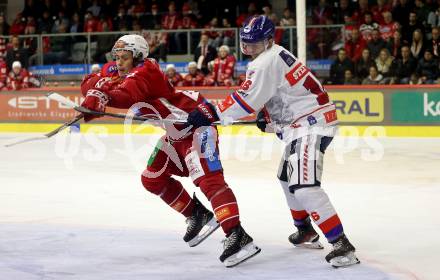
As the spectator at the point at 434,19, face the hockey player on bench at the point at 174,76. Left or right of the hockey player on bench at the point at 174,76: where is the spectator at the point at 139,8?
right

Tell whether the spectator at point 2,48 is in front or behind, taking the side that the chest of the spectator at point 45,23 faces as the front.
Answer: in front

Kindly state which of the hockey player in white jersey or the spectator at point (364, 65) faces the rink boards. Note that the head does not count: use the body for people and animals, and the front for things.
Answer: the spectator

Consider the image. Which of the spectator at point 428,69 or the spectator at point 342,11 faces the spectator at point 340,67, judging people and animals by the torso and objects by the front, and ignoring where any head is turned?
the spectator at point 342,11

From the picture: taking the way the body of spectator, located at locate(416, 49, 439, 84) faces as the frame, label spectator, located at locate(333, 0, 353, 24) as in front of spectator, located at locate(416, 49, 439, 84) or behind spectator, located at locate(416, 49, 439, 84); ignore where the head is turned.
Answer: behind

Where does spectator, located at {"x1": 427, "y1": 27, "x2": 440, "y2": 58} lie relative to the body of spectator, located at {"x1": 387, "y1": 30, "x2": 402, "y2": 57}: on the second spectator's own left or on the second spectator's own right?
on the second spectator's own left

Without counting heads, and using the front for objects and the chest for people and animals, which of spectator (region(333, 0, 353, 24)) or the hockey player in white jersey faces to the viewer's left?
the hockey player in white jersey

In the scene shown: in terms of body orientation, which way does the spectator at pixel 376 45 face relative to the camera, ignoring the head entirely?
toward the camera

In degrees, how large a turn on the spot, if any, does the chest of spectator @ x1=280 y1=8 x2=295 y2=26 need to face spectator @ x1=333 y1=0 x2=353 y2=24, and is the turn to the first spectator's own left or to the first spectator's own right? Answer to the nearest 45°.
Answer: approximately 90° to the first spectator's own left

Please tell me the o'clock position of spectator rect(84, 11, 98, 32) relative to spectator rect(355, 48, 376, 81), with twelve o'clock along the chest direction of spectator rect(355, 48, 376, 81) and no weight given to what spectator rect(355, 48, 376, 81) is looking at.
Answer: spectator rect(84, 11, 98, 32) is roughly at 4 o'clock from spectator rect(355, 48, 376, 81).

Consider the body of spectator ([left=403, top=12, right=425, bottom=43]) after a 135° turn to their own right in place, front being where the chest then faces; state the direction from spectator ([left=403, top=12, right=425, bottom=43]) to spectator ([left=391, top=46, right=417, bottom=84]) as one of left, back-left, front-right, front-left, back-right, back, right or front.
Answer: back-left

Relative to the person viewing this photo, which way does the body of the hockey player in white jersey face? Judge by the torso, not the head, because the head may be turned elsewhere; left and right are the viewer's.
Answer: facing to the left of the viewer

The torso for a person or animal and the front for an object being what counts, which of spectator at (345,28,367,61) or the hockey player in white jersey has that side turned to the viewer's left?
the hockey player in white jersey

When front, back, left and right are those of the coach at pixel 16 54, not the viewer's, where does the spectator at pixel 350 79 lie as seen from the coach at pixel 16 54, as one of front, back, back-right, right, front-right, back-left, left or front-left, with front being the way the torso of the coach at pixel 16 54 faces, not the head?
front-left

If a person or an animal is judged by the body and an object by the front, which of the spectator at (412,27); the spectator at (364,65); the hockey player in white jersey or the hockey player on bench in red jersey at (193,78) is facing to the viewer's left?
the hockey player in white jersey

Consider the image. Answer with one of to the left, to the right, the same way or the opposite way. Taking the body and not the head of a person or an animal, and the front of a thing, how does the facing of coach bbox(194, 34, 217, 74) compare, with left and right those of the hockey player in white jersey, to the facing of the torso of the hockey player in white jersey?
to the left

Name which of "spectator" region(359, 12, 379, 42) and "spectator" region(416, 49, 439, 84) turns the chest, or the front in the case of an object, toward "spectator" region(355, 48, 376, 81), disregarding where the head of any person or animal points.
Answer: "spectator" region(359, 12, 379, 42)

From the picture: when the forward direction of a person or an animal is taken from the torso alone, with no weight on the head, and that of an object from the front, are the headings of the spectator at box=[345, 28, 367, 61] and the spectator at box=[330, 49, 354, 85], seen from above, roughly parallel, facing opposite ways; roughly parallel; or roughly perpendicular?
roughly parallel

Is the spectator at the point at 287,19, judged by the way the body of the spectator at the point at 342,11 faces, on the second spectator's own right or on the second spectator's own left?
on the second spectator's own right

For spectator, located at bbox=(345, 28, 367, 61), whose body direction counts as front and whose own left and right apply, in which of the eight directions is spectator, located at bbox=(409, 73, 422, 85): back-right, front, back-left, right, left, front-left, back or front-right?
front-left

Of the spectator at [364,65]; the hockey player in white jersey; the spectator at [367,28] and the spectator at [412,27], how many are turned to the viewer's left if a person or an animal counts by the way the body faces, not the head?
1

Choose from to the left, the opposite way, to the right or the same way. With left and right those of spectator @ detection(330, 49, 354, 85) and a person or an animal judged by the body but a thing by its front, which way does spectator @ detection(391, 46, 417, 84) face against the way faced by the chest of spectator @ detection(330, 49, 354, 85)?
the same way

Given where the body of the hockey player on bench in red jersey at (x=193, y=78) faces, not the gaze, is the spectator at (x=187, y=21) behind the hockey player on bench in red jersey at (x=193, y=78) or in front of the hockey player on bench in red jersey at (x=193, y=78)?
behind
